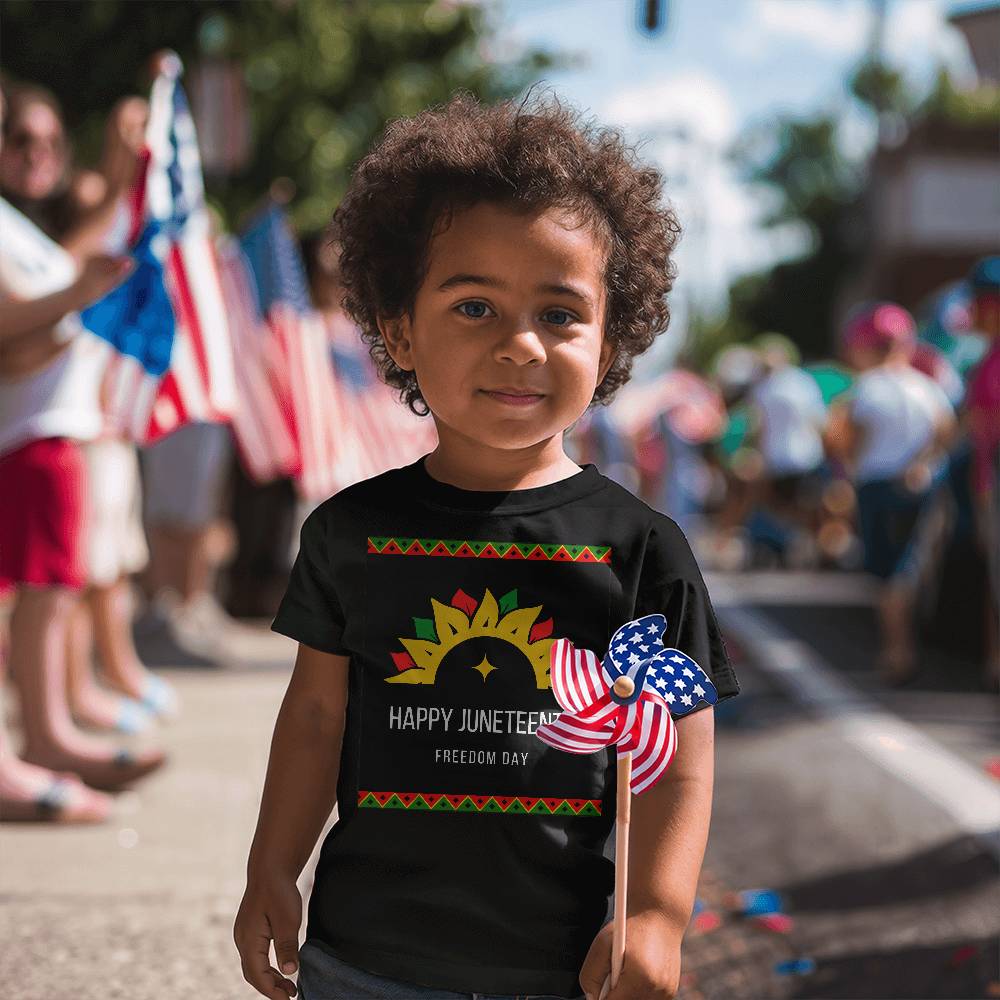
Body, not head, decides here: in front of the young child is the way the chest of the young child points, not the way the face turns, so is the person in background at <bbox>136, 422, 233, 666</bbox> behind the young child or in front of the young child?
behind

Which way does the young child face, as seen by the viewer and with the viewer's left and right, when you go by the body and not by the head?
facing the viewer

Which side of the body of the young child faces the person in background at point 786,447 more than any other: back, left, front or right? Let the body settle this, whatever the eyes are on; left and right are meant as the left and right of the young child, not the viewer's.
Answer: back

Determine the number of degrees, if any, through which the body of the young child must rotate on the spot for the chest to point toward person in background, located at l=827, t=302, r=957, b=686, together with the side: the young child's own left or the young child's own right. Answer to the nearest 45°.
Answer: approximately 180°

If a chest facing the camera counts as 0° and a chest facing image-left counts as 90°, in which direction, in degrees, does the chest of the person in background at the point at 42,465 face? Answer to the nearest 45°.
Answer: approximately 270°

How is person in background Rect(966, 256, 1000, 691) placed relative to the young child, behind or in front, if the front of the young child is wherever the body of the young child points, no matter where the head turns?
behind

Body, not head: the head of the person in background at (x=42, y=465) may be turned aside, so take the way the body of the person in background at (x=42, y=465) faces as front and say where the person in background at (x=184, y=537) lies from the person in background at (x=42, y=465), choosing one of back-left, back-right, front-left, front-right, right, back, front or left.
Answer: left

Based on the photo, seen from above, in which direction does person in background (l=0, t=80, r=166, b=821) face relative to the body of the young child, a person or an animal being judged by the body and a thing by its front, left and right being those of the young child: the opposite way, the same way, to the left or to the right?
to the left

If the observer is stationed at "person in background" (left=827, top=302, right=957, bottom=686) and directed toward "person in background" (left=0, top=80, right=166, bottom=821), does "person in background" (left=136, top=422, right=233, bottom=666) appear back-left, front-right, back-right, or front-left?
front-right

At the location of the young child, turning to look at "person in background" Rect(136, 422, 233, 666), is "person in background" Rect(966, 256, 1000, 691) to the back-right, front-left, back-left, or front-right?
front-right

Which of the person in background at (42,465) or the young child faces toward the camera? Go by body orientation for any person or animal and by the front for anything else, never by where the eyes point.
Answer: the young child

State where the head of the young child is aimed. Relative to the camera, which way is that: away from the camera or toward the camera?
toward the camera

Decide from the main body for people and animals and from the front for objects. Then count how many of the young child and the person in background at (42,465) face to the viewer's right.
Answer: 1

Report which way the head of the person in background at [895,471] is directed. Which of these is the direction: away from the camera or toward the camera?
away from the camera
